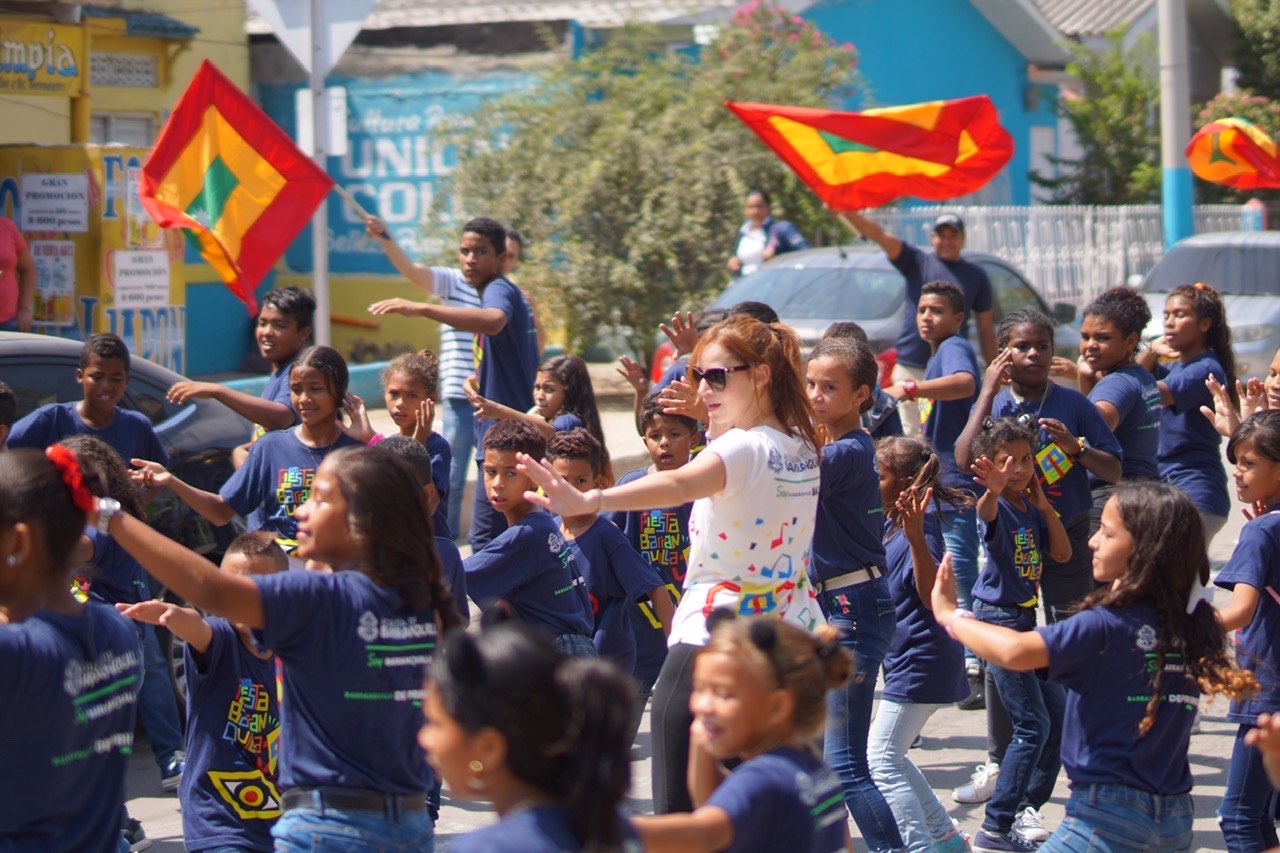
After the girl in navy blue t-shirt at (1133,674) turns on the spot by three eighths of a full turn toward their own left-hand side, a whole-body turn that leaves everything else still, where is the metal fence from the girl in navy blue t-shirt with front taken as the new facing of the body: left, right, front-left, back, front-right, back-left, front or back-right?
back

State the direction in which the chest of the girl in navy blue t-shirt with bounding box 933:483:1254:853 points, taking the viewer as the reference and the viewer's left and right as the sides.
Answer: facing away from the viewer and to the left of the viewer

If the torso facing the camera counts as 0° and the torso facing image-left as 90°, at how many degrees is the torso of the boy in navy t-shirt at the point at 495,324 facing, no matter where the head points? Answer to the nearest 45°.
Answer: approximately 90°

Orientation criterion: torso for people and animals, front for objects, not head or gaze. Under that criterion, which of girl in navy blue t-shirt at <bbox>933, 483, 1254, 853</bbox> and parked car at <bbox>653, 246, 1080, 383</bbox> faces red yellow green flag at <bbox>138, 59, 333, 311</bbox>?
the girl in navy blue t-shirt

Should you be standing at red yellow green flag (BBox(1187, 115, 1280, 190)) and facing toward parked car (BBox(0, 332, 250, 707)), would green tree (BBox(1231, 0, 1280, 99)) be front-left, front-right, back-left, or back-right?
back-right

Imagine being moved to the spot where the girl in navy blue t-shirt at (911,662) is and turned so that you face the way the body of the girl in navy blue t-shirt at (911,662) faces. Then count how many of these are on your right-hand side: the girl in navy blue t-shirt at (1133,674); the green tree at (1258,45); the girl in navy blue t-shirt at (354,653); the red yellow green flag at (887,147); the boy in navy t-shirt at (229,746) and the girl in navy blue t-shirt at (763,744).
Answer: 2

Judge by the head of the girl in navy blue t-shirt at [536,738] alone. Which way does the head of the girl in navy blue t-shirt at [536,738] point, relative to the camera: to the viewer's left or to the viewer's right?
to the viewer's left

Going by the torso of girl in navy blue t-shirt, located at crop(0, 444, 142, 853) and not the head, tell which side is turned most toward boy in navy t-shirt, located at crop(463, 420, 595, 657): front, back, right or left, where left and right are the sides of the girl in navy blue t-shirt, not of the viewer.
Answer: right

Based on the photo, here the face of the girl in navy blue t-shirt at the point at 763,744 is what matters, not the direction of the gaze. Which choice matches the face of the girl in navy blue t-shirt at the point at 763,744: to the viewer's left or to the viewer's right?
to the viewer's left
